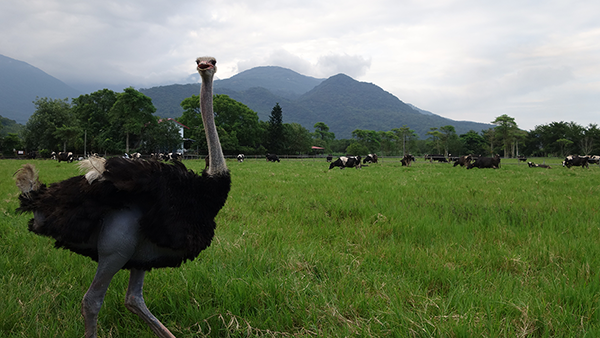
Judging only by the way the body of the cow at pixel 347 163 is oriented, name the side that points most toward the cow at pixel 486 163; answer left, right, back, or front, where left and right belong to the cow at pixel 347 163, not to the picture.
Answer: back

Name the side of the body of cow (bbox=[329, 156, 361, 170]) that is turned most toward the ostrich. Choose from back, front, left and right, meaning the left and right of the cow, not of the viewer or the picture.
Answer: left

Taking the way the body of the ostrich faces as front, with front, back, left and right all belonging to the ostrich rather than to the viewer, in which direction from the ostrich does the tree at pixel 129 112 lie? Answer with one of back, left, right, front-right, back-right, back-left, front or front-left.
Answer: left

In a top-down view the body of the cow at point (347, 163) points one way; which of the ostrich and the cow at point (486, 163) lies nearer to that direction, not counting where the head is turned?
the ostrich

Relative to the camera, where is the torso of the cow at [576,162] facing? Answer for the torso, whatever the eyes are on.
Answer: to the viewer's left

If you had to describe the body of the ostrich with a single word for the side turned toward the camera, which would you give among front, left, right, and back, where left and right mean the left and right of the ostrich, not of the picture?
right

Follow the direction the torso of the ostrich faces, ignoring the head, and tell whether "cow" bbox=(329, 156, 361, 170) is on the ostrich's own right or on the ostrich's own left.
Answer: on the ostrich's own left

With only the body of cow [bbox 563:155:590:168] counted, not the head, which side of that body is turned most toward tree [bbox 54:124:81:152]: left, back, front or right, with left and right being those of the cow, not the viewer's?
front

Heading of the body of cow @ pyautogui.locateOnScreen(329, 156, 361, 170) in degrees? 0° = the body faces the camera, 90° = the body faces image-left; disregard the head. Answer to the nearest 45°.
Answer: approximately 90°
